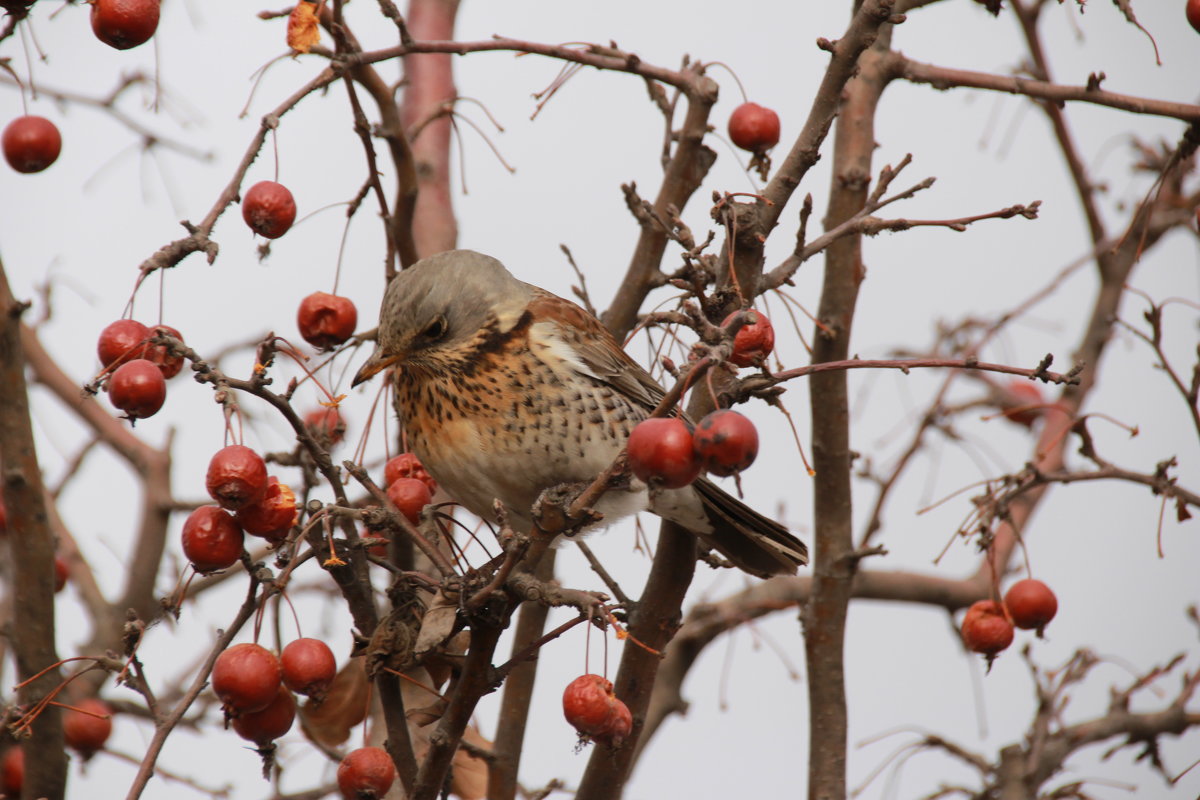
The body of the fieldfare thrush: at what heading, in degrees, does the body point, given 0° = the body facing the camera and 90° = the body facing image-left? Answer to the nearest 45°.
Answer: approximately 45°

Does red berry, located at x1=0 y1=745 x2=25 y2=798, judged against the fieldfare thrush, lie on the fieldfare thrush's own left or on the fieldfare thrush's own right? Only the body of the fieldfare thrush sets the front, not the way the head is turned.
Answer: on the fieldfare thrush's own right

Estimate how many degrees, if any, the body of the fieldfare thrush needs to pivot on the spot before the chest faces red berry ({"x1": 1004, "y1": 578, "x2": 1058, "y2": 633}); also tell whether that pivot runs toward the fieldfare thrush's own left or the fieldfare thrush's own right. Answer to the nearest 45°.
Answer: approximately 135° to the fieldfare thrush's own left

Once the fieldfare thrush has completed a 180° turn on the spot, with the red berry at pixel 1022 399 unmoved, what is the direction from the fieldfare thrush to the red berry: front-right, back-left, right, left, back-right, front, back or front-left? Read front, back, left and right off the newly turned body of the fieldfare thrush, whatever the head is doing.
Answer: front
